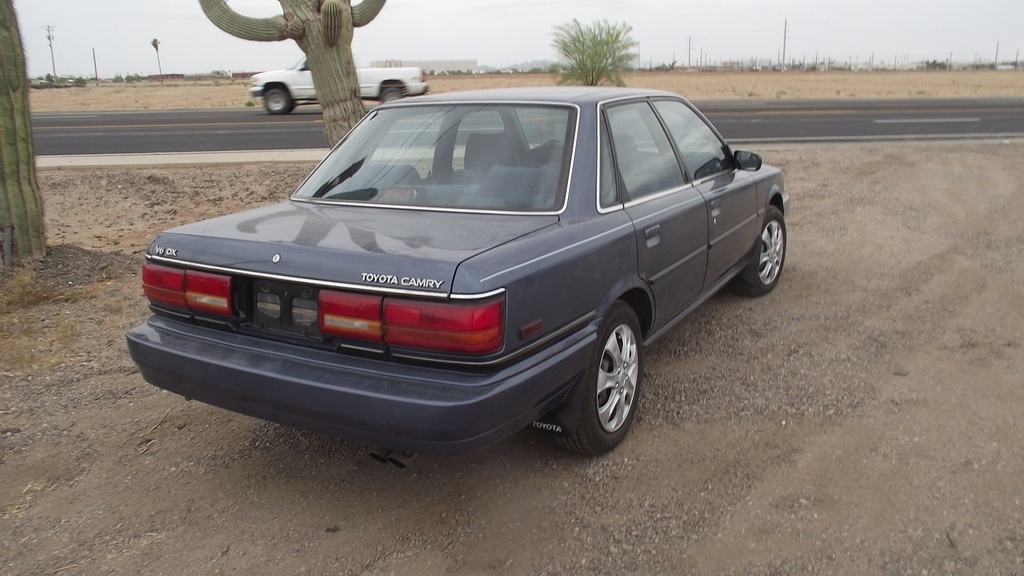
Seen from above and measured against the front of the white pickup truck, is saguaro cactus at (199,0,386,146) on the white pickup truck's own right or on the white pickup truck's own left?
on the white pickup truck's own left

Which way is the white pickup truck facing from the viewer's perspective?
to the viewer's left

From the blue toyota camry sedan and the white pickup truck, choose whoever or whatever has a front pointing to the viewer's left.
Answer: the white pickup truck

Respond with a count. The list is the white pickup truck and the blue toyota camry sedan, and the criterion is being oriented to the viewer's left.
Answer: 1

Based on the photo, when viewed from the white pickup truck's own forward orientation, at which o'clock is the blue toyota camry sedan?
The blue toyota camry sedan is roughly at 9 o'clock from the white pickup truck.

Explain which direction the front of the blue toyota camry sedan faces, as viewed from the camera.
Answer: facing away from the viewer and to the right of the viewer

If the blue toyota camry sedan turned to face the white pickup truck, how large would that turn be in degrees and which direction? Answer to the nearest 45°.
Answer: approximately 45° to its left

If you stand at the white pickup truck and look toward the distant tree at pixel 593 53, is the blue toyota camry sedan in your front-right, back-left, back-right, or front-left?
back-right

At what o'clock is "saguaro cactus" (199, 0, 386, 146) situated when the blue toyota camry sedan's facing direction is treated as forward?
The saguaro cactus is roughly at 10 o'clock from the blue toyota camry sedan.
